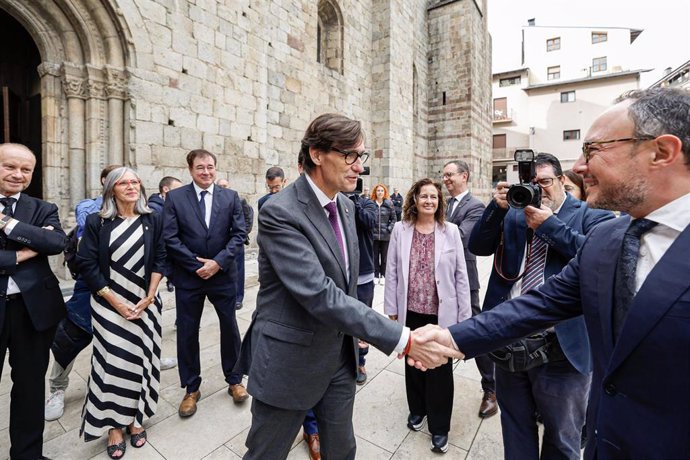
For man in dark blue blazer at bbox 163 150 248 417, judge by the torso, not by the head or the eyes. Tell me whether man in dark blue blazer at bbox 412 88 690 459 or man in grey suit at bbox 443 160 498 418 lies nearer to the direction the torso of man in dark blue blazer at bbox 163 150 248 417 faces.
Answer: the man in dark blue blazer

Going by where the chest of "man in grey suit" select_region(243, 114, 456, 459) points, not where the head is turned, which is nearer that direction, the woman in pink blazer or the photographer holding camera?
the photographer holding camera

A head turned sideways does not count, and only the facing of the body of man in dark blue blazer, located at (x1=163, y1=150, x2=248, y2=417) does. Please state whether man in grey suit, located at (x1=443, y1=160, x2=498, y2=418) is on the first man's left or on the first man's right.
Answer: on the first man's left

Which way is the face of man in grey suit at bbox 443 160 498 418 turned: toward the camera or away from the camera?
toward the camera

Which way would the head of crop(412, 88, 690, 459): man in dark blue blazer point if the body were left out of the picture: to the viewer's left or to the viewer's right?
to the viewer's left

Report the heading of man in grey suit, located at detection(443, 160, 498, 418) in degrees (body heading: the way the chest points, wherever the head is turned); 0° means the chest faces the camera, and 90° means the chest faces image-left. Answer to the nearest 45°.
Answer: approximately 45°

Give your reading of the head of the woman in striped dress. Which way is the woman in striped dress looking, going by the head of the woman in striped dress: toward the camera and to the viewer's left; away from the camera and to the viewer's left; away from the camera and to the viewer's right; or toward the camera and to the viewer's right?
toward the camera and to the viewer's right

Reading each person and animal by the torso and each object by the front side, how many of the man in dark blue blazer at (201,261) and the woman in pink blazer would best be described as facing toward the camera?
2

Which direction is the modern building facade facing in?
toward the camera

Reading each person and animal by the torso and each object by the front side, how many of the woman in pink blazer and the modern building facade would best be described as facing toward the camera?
2

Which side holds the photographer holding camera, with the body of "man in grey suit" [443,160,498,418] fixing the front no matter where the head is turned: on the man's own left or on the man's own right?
on the man's own left

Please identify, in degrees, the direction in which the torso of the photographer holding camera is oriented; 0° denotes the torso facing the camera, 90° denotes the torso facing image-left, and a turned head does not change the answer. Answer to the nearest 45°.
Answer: approximately 45°

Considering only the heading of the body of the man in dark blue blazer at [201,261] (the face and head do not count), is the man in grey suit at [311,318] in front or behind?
in front

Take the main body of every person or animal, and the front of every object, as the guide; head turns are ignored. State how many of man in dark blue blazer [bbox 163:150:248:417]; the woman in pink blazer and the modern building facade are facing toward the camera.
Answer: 3

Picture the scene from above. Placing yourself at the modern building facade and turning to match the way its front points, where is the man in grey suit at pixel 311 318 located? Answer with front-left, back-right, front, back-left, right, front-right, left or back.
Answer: front

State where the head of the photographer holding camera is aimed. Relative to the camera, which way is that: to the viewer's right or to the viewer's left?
to the viewer's left

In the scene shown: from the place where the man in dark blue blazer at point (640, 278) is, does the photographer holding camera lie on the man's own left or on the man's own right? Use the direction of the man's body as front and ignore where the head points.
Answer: on the man's own right

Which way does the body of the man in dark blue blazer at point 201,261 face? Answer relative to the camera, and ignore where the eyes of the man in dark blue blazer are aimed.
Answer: toward the camera

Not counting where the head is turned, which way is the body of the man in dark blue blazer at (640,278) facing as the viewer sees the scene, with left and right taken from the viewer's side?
facing the viewer and to the left of the viewer

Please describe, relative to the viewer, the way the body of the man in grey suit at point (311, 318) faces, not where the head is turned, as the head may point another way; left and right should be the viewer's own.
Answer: facing the viewer and to the right of the viewer
